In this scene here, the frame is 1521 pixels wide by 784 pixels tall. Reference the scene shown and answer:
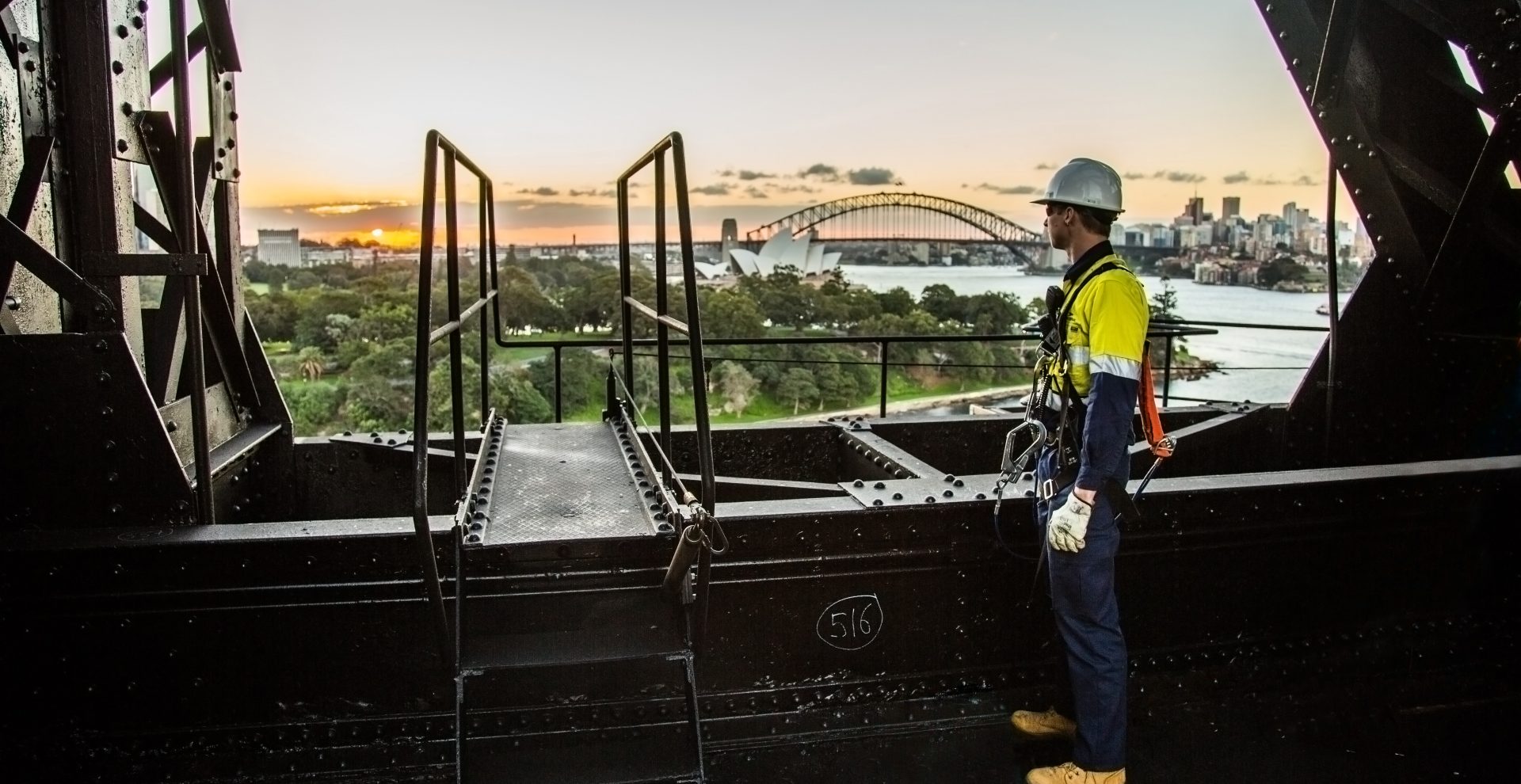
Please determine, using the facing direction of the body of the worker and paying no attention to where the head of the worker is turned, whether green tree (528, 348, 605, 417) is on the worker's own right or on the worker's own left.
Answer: on the worker's own right

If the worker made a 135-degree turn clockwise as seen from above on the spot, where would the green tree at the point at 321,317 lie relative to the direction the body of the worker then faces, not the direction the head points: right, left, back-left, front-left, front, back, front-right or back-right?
left

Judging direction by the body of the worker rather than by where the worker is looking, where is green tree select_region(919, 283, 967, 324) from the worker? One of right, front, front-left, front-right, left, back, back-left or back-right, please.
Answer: right

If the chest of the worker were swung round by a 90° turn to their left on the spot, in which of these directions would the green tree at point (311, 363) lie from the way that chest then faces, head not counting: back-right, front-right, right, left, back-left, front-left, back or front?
back-right

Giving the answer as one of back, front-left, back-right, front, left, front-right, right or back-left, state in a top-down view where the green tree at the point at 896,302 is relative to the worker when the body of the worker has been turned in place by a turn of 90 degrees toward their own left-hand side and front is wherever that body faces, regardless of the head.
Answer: back

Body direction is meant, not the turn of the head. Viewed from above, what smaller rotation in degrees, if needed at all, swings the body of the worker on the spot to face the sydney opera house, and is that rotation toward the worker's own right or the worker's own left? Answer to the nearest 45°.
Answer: approximately 90° to the worker's own right

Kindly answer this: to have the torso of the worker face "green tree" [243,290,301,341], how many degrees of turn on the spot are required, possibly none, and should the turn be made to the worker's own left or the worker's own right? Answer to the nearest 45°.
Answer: approximately 45° to the worker's own right

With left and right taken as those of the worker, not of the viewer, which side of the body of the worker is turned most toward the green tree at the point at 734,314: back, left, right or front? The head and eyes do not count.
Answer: right

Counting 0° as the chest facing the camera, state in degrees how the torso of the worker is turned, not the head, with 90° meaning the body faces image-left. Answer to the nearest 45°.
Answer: approximately 90°

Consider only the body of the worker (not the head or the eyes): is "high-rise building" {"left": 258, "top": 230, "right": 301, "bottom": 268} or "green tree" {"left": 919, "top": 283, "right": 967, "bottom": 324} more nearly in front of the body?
the high-rise building

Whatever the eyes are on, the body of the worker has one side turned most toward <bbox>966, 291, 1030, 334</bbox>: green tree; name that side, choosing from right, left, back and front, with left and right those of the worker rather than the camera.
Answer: right

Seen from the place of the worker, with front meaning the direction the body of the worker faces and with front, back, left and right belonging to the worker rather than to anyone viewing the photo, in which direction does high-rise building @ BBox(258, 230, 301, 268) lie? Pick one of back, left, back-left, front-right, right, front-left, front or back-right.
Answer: front-right

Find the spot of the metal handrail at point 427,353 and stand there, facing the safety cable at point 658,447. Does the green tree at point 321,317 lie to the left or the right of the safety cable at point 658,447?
left

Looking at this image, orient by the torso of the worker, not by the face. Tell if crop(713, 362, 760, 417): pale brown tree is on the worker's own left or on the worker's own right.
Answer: on the worker's own right
